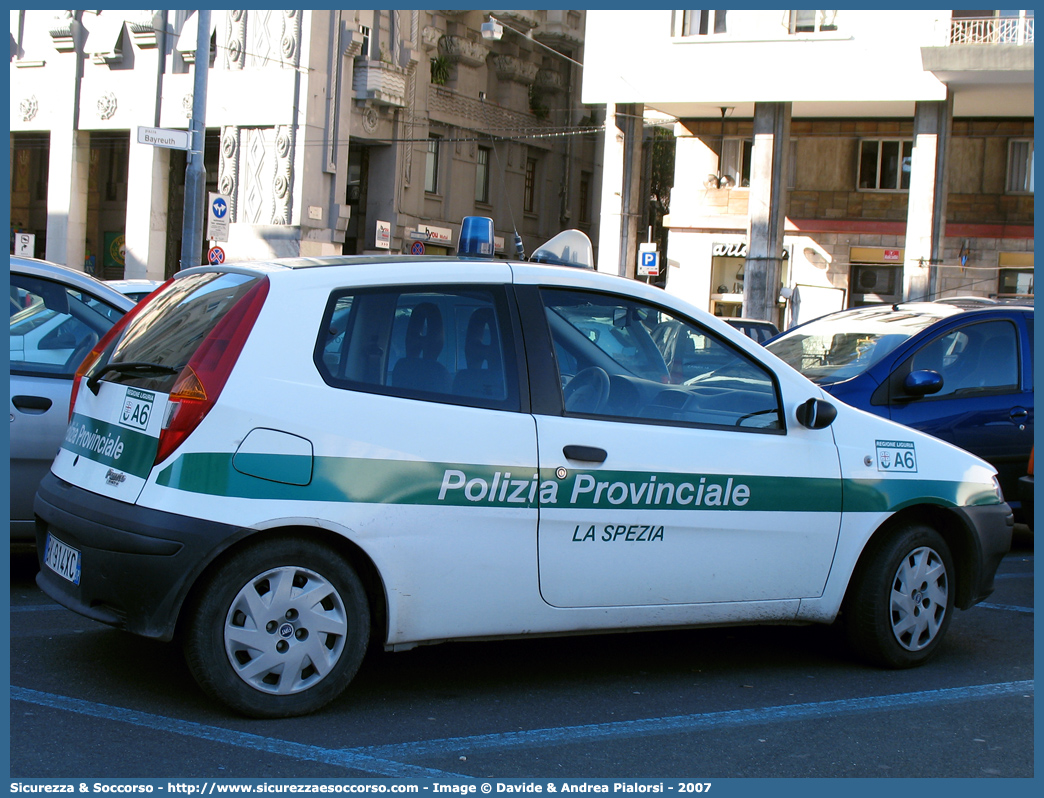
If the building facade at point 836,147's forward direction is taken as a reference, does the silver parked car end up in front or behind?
in front

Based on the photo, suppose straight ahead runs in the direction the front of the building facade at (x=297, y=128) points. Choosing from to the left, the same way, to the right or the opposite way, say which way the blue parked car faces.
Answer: to the right

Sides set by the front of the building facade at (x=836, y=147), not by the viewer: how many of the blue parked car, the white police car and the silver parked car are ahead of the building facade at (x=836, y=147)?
3

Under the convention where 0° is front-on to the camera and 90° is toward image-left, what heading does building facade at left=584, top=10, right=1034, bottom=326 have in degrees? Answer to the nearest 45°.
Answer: approximately 0°

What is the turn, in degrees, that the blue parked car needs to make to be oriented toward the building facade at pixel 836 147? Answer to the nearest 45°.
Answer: approximately 135° to its right

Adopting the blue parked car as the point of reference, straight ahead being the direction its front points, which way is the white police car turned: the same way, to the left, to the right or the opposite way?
the opposite way

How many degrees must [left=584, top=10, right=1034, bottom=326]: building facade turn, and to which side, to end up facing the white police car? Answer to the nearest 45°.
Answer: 0° — it already faces it

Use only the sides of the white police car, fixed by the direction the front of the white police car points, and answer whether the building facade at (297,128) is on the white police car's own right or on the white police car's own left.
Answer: on the white police car's own left

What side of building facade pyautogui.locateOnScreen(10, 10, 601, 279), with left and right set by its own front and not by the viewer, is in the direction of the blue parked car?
front

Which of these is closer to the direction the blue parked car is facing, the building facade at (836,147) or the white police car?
the white police car

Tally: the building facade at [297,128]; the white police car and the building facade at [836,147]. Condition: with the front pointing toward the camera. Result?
2

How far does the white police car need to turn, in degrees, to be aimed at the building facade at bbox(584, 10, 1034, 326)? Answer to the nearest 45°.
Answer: approximately 45° to its left

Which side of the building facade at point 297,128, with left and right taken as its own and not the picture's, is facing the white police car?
front

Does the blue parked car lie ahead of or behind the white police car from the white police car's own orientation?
ahead

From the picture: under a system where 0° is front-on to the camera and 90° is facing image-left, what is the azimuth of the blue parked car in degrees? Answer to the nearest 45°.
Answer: approximately 45°
